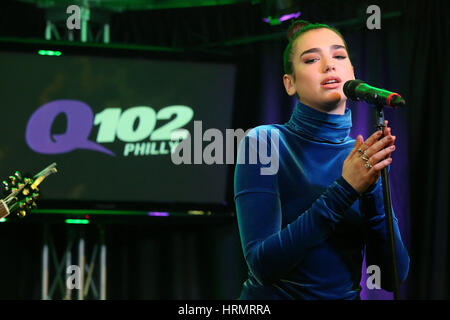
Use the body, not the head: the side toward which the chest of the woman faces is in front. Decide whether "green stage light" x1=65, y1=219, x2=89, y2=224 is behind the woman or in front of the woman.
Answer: behind

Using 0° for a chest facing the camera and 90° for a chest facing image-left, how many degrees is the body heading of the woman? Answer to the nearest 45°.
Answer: approximately 315°

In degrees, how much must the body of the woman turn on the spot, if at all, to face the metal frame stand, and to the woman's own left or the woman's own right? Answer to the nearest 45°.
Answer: approximately 180°

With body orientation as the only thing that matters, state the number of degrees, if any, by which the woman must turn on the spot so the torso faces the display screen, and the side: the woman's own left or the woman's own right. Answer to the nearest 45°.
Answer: approximately 180°
